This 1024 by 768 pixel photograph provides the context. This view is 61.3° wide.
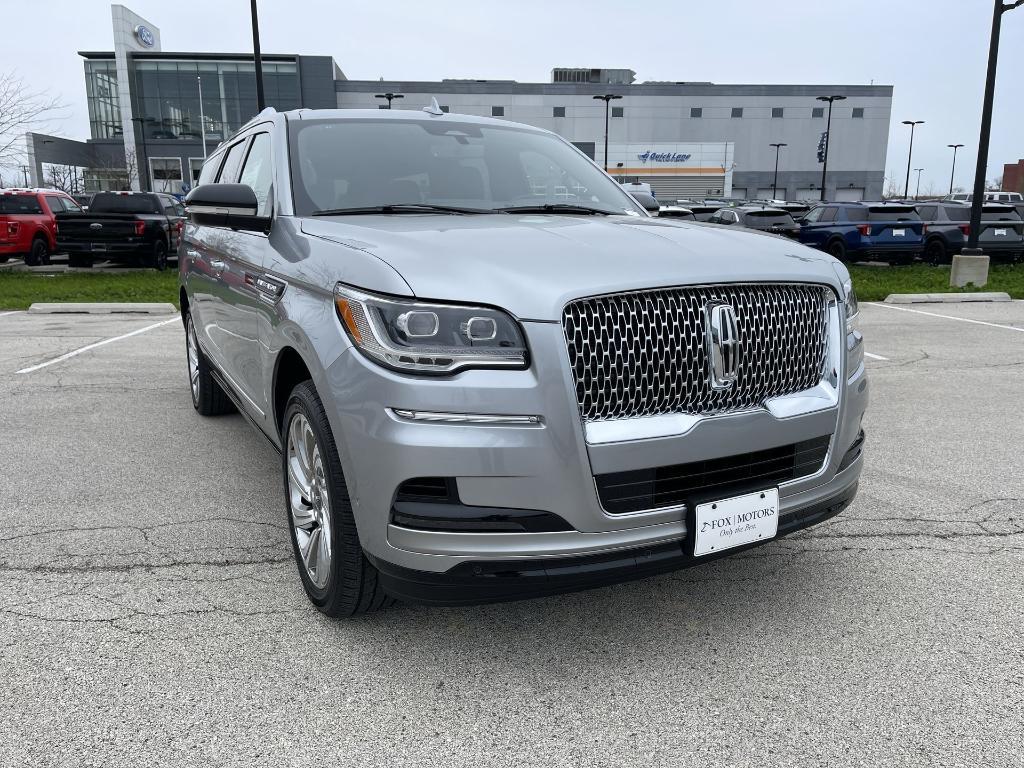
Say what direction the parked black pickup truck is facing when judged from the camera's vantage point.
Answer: facing away from the viewer and to the right of the viewer

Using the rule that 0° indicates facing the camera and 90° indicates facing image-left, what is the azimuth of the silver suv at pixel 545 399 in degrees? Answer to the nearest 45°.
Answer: approximately 315°

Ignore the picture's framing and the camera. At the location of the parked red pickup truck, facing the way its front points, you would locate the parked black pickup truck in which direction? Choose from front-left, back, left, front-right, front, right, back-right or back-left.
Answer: right

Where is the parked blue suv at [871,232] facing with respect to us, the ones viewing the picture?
facing away from the viewer and to the left of the viewer

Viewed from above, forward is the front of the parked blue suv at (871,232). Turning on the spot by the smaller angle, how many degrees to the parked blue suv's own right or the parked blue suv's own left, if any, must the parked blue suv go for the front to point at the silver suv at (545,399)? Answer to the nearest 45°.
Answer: approximately 135° to the parked blue suv's own left

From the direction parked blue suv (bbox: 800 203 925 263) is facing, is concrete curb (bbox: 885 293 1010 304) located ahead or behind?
behind

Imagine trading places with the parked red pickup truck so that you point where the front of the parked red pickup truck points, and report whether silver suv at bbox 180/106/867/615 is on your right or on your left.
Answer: on your right

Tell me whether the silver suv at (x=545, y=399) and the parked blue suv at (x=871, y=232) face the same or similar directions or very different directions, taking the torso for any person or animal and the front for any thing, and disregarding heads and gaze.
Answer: very different directions

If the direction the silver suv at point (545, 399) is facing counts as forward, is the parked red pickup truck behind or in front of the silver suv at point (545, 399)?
behind

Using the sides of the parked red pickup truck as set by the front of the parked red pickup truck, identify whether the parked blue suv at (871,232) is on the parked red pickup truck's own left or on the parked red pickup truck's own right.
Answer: on the parked red pickup truck's own right

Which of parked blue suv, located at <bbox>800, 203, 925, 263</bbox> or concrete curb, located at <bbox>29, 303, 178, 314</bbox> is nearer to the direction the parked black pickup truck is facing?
the parked blue suv

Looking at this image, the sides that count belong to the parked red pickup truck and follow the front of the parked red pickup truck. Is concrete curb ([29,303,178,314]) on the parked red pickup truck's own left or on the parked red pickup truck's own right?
on the parked red pickup truck's own right

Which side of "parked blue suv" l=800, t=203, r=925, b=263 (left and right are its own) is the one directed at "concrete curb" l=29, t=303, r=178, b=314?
left

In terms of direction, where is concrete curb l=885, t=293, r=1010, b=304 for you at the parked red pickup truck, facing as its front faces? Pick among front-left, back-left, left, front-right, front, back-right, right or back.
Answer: right
